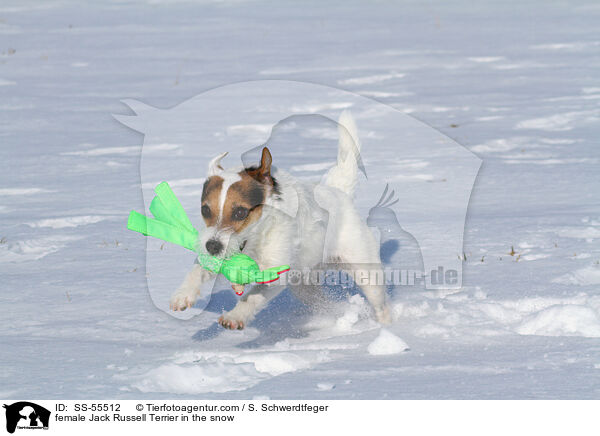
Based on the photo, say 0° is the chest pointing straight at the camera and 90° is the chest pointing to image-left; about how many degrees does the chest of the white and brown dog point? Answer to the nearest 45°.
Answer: approximately 45°
